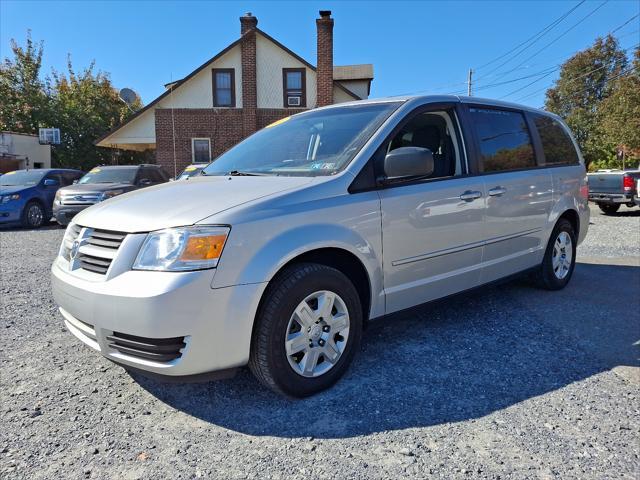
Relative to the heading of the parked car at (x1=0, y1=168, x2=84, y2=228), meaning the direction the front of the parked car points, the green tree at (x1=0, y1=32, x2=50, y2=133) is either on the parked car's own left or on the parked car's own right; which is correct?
on the parked car's own right

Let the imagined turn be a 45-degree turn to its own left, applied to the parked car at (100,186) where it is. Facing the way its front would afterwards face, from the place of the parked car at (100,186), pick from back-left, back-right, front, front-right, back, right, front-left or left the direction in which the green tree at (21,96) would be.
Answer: back

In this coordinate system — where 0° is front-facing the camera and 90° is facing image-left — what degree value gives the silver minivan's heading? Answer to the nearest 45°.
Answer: approximately 45°

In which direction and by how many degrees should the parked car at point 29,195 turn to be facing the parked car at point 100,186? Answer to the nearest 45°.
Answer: approximately 90° to its left

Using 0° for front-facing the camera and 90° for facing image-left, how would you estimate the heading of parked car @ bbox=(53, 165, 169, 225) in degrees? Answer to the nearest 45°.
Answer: approximately 45°

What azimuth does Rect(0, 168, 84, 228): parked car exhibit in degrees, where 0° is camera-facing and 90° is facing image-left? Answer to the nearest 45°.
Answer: approximately 45°

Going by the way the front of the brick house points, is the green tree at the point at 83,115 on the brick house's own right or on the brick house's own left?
on the brick house's own right

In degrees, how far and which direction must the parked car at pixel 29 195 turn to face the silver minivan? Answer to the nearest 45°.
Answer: approximately 45° to its left

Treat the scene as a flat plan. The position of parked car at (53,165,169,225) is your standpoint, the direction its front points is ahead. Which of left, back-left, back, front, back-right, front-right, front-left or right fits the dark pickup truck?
back-left

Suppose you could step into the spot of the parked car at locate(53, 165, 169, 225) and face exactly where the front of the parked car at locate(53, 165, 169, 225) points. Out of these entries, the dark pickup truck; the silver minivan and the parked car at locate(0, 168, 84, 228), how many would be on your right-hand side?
1

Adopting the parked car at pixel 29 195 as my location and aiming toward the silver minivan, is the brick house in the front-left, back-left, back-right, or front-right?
back-left
